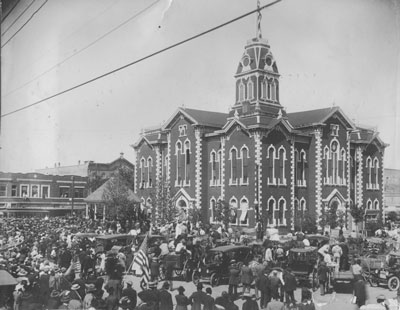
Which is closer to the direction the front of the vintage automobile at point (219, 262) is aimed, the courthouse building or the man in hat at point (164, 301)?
the man in hat

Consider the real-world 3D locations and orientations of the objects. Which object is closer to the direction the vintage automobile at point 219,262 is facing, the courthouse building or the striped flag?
the striped flag

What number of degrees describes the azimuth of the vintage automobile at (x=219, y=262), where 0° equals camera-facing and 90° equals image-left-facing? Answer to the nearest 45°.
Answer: approximately 45°

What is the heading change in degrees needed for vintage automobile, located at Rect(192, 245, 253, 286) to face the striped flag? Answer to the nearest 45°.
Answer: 0° — it already faces it

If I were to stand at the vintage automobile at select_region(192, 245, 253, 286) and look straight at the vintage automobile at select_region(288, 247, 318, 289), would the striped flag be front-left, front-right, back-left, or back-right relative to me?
back-right

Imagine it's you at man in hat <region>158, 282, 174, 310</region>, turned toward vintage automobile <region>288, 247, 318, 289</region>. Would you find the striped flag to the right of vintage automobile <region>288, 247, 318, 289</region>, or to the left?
left

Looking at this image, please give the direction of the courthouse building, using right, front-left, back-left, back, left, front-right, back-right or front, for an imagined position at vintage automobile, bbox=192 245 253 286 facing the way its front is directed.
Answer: back-right

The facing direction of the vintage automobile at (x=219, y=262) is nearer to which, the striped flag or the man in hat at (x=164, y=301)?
the striped flag

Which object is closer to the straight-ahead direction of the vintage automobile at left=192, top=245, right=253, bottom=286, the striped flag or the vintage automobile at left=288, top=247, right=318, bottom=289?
the striped flag

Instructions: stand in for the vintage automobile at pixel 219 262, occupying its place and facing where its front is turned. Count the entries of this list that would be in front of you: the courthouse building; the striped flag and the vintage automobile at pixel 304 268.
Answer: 1

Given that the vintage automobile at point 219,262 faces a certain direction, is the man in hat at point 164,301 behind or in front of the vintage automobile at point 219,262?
in front
